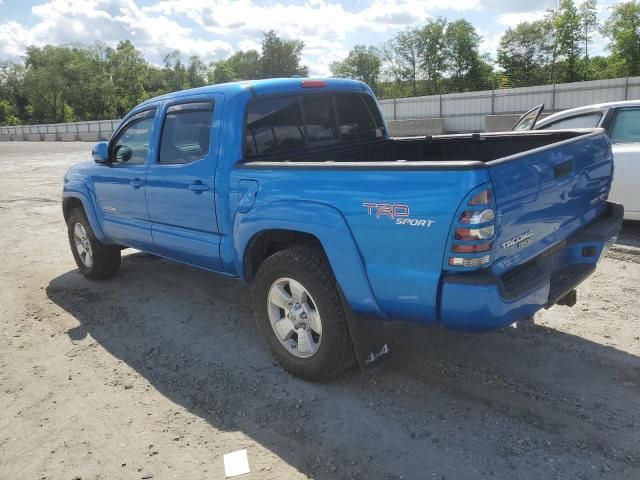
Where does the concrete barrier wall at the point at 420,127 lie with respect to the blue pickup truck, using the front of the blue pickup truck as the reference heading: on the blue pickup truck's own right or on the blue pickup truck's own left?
on the blue pickup truck's own right

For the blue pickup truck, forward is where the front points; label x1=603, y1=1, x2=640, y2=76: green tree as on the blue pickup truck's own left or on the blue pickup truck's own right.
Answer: on the blue pickup truck's own right

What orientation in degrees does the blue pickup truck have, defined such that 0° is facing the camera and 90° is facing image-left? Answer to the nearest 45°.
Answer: approximately 135°

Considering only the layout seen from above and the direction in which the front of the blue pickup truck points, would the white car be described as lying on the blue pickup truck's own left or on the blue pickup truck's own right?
on the blue pickup truck's own right

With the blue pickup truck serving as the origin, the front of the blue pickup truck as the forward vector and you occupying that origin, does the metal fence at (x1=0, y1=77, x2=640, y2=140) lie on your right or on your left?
on your right
